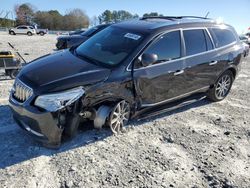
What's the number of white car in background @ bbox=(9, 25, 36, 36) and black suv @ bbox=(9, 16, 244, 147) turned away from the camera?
0

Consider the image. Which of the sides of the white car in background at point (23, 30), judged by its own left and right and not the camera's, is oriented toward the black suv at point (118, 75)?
left

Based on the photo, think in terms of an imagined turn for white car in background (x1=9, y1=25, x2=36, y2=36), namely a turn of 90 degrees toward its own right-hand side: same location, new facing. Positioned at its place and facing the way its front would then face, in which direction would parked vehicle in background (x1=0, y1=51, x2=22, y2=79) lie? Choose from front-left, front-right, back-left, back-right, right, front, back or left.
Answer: back

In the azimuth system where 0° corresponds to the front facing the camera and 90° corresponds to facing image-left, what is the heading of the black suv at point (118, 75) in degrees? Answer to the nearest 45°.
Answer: approximately 45°

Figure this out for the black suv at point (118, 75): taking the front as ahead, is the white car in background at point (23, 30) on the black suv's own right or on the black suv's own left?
on the black suv's own right

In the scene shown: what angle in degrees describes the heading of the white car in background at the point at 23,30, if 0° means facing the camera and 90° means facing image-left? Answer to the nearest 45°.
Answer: approximately 90°

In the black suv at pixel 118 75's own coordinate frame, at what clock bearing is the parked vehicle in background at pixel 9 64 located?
The parked vehicle in background is roughly at 3 o'clock from the black suv.
